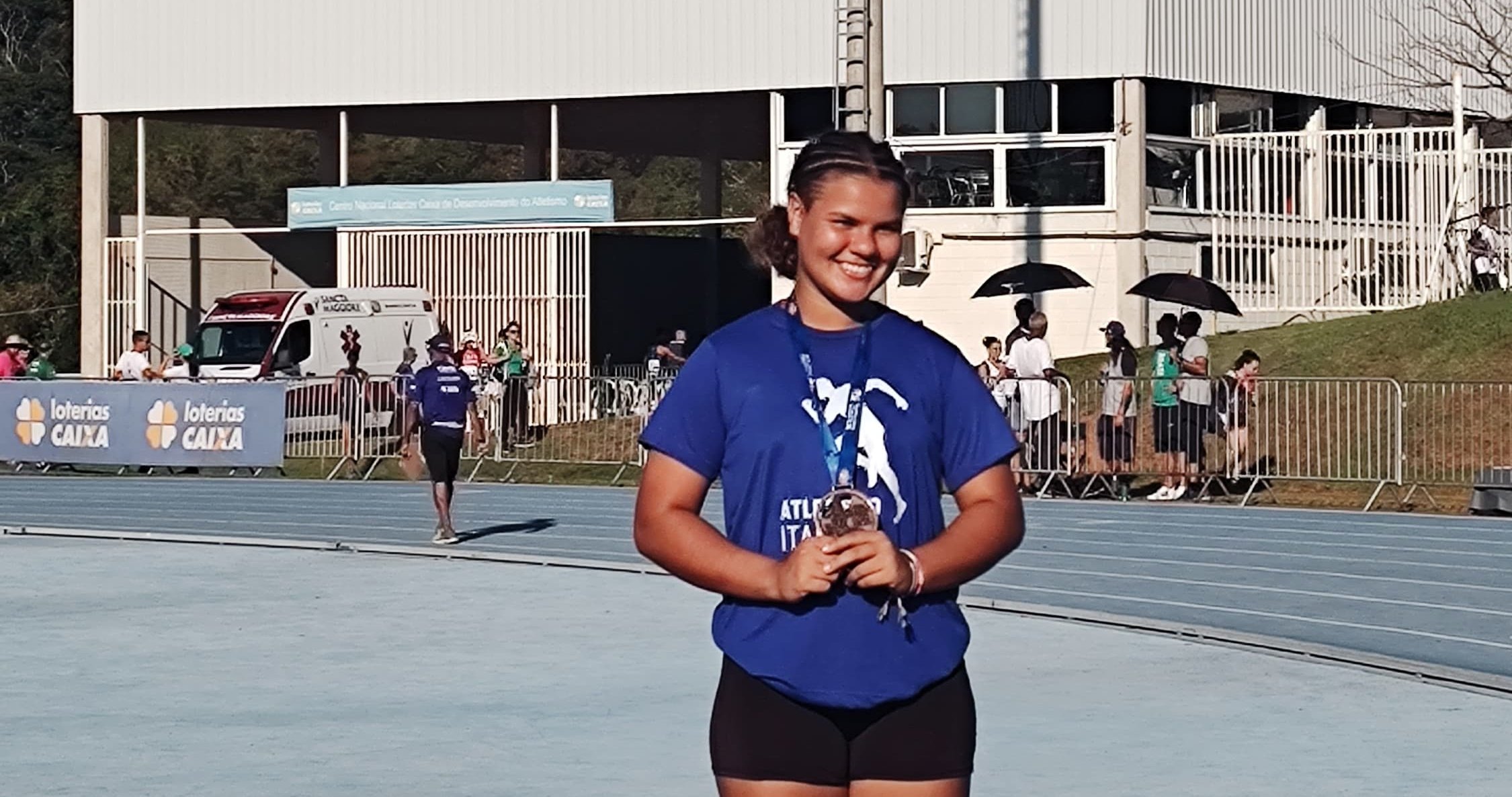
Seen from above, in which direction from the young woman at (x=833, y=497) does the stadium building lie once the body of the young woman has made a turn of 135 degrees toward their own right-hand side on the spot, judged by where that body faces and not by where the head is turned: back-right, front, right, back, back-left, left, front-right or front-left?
front-right

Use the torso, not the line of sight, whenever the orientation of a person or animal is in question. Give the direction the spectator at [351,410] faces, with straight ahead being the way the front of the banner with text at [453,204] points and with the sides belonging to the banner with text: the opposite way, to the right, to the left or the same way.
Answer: the same way

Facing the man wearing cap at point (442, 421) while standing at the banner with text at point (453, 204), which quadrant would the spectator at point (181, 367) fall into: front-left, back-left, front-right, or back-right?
front-right

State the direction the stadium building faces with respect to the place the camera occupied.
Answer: facing the viewer

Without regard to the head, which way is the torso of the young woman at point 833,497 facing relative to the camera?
toward the camera

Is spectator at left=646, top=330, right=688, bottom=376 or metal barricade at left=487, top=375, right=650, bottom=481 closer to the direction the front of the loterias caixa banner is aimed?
the metal barricade

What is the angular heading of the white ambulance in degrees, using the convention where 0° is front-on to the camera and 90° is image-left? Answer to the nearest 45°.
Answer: approximately 45°

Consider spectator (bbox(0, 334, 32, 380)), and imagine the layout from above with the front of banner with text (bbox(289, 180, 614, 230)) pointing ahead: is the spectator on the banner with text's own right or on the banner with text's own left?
on the banner with text's own right

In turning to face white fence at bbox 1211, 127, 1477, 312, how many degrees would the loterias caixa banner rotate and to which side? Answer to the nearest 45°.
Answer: approximately 90° to its left

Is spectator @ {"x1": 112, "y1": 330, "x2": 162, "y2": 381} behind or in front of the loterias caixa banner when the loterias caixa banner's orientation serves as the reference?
behind

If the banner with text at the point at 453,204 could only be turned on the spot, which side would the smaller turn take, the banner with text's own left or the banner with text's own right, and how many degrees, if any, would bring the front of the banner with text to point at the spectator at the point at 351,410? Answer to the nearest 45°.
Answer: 0° — it already faces them

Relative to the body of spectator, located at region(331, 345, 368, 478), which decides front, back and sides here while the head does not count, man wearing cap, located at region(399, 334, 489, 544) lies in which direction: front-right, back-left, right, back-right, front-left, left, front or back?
front

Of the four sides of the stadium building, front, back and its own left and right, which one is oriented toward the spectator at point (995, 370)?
front

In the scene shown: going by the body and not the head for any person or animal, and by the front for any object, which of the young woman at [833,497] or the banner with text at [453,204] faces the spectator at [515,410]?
the banner with text

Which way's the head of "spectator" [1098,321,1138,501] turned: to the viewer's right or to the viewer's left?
to the viewer's left
